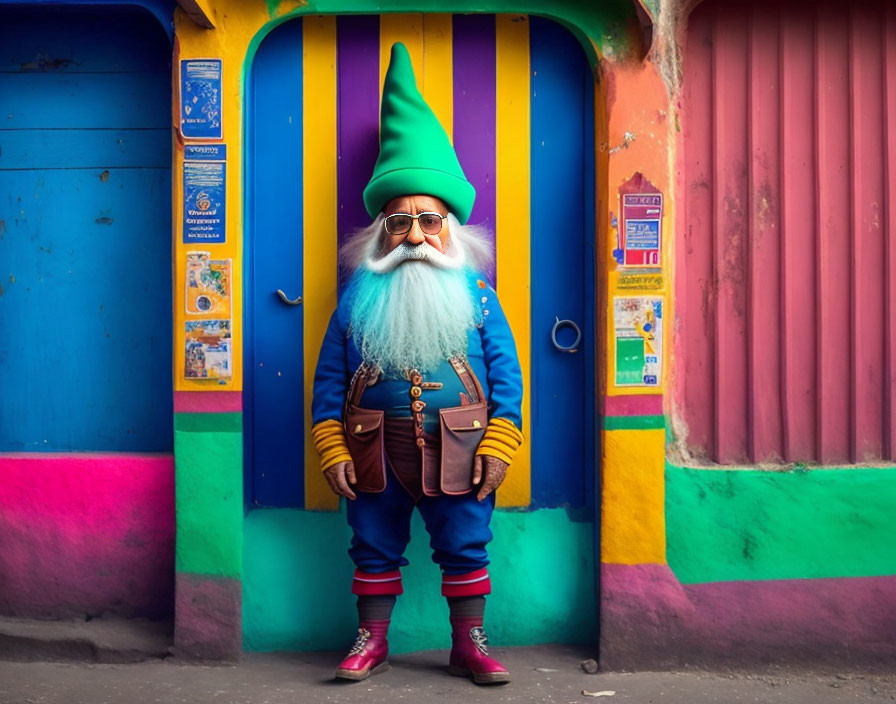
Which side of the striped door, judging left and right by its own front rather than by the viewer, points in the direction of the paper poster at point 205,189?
right

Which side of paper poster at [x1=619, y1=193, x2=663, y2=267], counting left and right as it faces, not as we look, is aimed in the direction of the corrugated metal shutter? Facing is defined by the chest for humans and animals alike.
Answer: left

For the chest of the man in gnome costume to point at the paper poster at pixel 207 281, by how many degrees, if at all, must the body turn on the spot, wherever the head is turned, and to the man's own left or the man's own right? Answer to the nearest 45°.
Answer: approximately 90° to the man's own right

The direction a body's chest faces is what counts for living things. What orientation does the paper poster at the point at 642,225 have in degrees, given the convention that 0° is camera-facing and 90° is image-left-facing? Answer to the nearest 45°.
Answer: approximately 0°

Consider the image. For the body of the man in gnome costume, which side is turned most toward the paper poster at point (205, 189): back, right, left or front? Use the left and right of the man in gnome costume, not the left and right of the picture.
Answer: right

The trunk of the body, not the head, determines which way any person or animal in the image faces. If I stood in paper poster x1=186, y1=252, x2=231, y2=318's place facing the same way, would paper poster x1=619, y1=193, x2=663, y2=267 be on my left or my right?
on my left
